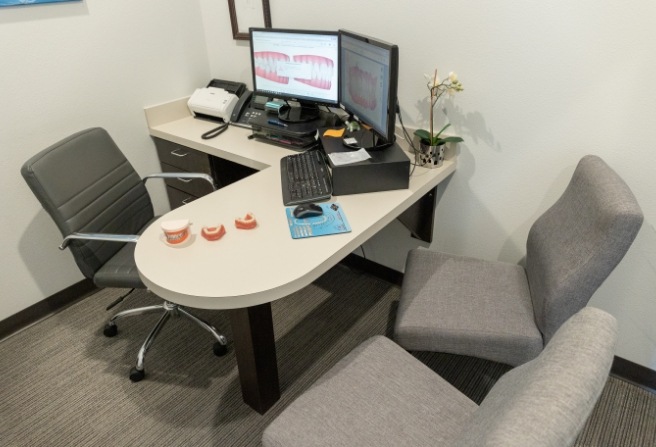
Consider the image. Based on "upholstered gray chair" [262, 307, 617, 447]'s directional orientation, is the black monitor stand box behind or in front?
in front

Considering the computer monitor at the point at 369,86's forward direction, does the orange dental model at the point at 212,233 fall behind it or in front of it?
in front

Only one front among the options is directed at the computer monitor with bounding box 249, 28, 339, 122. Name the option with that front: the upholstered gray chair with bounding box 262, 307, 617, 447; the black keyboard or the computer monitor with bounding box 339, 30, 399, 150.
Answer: the upholstered gray chair

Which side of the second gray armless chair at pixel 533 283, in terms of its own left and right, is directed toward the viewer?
left

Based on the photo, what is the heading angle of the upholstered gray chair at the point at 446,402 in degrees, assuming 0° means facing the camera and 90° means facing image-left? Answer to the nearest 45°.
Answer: approximately 135°

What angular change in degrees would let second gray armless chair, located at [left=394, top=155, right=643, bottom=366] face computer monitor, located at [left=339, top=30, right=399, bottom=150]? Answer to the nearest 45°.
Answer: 0° — it already faces it
